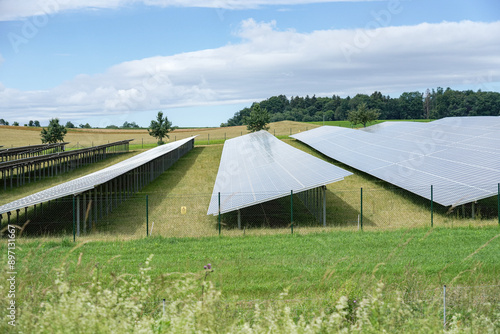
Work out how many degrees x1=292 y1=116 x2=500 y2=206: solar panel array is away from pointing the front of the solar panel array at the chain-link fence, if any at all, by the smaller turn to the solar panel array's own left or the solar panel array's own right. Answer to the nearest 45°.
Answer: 0° — it already faces it

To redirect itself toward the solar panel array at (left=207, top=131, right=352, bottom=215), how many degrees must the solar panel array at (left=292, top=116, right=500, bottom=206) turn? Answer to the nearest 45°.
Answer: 0° — it already faces it

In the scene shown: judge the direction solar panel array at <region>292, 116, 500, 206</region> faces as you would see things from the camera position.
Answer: facing the viewer and to the left of the viewer

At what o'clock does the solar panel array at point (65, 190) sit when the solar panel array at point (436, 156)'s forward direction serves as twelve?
the solar panel array at point (65, 190) is roughly at 12 o'clock from the solar panel array at point (436, 156).
